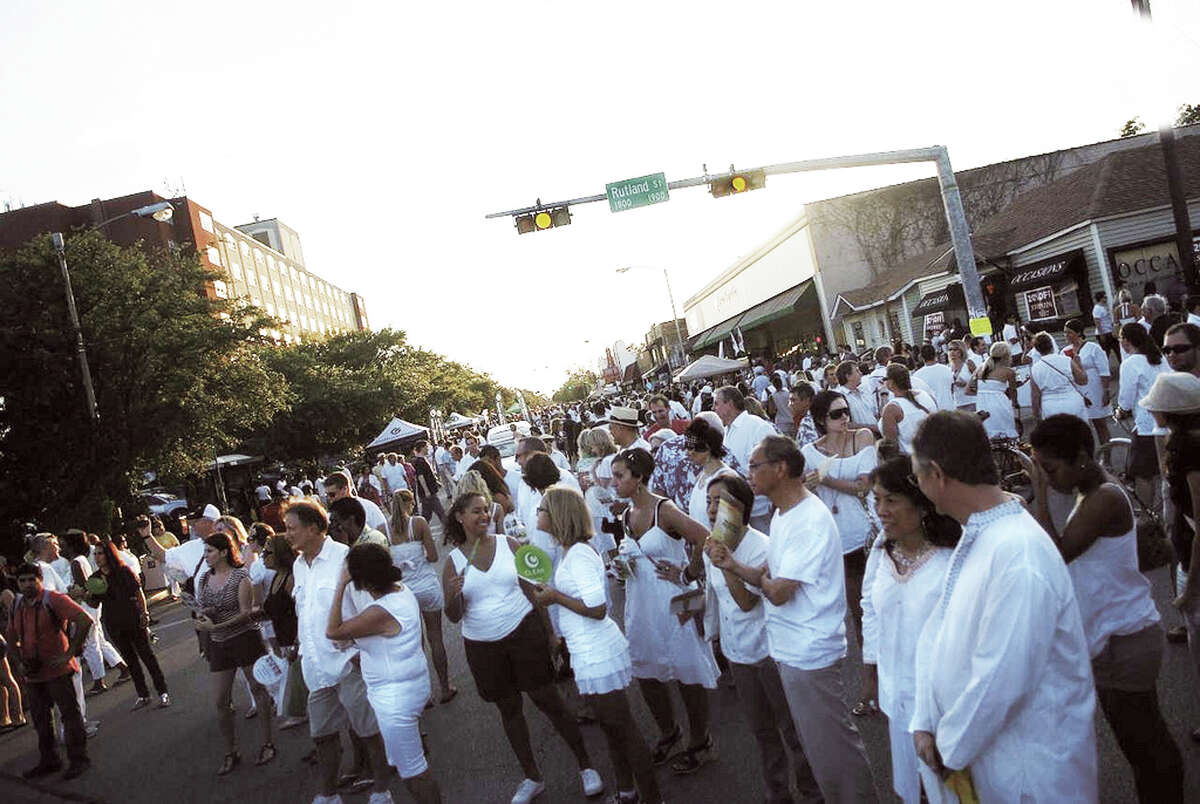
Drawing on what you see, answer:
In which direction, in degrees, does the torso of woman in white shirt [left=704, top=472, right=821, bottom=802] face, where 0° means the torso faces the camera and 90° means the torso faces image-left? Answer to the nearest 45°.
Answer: approximately 45°

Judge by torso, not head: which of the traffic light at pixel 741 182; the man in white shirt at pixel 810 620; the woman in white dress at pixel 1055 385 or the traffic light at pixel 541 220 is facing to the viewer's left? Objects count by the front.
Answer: the man in white shirt

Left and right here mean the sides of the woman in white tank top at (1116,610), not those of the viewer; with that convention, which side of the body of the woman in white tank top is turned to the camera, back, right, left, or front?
left

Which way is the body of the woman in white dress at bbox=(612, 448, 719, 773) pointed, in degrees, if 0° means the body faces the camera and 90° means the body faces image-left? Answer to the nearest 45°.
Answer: approximately 45°

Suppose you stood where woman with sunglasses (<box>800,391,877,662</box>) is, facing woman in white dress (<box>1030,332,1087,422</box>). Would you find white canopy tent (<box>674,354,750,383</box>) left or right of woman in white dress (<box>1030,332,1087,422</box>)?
left

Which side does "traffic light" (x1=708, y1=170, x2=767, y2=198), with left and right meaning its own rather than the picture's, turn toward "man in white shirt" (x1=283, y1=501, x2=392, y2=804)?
front

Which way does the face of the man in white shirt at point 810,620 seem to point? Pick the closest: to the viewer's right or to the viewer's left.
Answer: to the viewer's left
